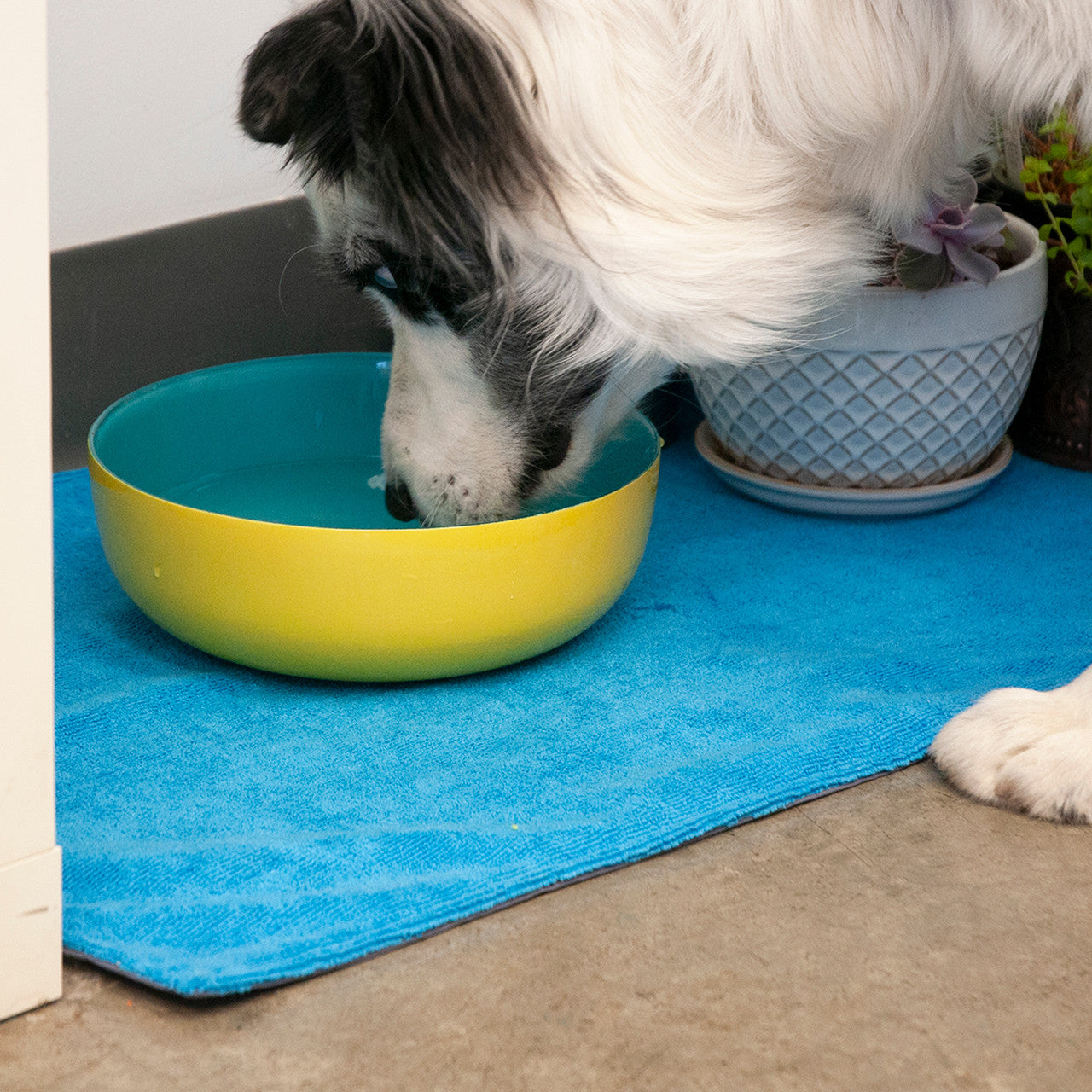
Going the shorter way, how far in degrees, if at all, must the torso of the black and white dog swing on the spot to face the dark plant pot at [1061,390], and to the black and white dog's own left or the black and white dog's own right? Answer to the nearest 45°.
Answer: approximately 135° to the black and white dog's own right

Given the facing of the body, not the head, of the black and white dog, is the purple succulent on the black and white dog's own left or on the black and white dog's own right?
on the black and white dog's own right

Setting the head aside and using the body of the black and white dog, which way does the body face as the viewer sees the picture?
to the viewer's left
